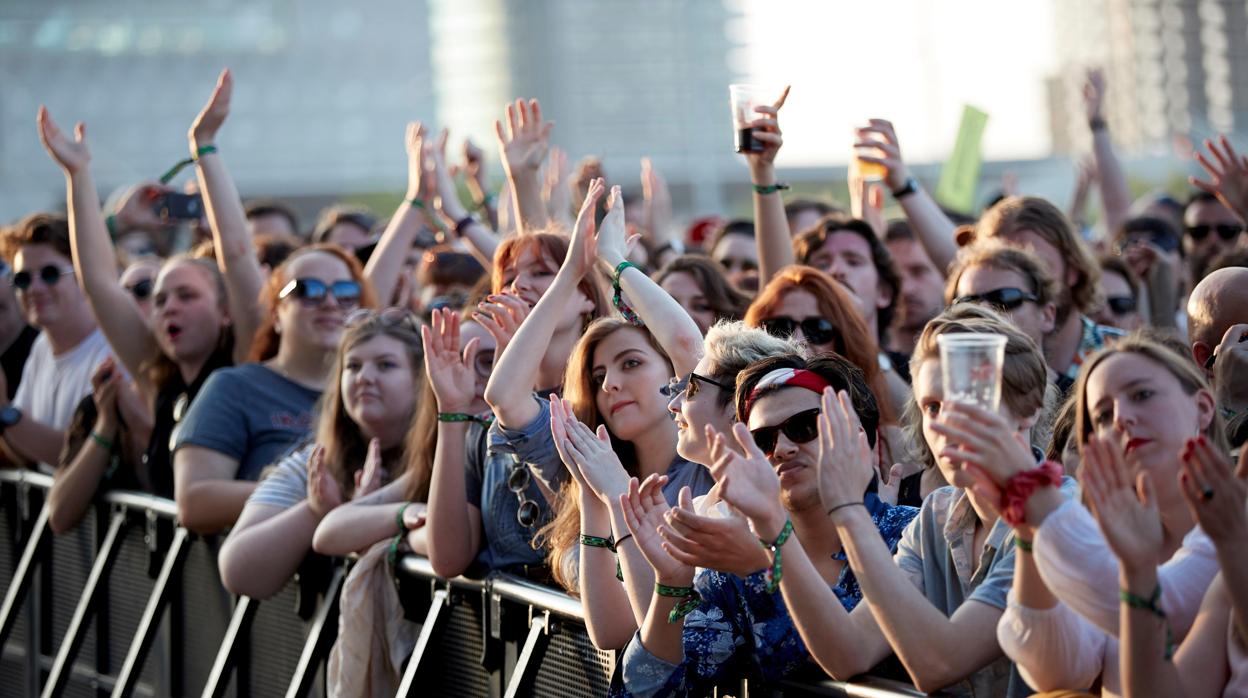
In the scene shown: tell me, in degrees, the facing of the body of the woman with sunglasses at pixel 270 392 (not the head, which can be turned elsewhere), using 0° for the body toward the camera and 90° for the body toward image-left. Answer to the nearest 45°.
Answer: approximately 315°
